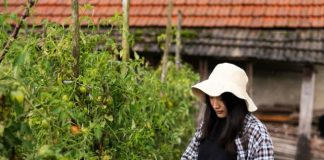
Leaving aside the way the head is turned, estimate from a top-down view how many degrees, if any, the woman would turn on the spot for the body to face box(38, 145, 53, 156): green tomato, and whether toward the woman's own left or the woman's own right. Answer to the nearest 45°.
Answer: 0° — they already face it

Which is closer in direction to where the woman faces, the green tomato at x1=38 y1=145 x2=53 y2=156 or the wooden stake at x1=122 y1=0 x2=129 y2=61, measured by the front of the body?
the green tomato

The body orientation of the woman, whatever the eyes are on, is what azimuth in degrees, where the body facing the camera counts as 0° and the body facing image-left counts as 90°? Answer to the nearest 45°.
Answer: approximately 45°

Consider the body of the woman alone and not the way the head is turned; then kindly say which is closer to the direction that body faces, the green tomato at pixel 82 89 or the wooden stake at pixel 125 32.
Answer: the green tomato

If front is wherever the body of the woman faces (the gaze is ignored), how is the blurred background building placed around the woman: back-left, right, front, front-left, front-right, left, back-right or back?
back-right

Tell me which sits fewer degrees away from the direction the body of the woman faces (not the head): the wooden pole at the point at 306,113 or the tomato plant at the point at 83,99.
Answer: the tomato plant

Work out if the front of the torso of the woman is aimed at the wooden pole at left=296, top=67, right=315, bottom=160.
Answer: no

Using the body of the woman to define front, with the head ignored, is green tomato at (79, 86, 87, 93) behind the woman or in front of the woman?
in front

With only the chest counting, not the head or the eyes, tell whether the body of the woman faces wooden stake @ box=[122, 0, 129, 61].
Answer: no

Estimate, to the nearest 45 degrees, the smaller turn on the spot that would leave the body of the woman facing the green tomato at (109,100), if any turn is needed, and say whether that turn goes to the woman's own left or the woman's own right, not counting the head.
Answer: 0° — they already face it

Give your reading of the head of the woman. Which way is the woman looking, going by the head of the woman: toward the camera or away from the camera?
toward the camera

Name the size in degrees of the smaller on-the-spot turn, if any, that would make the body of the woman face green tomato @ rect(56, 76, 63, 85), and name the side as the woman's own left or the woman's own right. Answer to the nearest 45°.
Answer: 0° — they already face it
